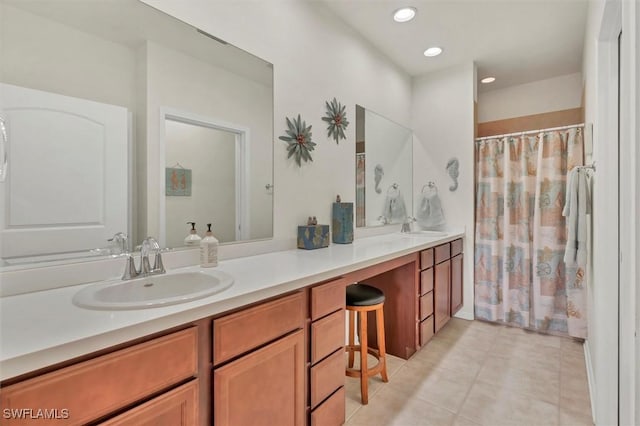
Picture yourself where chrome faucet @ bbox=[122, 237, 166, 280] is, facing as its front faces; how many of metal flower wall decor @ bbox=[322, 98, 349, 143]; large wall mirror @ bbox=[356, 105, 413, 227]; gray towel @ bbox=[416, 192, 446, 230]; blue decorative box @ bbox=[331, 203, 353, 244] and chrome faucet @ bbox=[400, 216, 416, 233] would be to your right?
0

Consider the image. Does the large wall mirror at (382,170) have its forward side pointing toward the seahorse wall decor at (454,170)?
no

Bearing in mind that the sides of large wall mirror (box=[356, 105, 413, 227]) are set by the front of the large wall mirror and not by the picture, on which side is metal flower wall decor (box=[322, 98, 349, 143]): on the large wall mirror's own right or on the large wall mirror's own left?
on the large wall mirror's own right

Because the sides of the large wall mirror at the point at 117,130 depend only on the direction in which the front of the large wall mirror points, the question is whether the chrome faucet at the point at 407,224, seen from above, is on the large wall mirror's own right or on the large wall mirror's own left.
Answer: on the large wall mirror's own left

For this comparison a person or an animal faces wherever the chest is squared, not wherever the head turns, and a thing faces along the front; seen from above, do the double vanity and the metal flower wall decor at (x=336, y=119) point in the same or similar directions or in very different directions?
same or similar directions

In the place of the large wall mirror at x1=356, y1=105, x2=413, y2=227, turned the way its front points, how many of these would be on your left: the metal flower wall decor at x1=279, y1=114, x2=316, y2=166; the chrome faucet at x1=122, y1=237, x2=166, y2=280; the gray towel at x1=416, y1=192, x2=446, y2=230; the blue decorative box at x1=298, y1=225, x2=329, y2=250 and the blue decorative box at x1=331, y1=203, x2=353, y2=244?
1

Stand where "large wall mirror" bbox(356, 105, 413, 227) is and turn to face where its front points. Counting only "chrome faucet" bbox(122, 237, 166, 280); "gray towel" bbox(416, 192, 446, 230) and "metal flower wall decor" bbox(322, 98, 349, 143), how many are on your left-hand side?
1

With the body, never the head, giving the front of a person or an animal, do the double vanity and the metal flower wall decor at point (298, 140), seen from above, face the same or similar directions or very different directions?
same or similar directions

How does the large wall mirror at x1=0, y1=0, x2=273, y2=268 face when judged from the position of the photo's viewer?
facing the viewer and to the right of the viewer

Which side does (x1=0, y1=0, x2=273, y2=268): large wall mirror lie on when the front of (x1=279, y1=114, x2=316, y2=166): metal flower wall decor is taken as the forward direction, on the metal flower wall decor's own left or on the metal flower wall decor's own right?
on the metal flower wall decor's own right

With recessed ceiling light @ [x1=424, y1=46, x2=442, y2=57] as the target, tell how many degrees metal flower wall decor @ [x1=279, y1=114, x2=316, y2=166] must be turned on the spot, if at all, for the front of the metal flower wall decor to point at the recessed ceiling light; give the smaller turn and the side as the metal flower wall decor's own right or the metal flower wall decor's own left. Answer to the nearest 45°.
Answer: approximately 90° to the metal flower wall decor's own left
